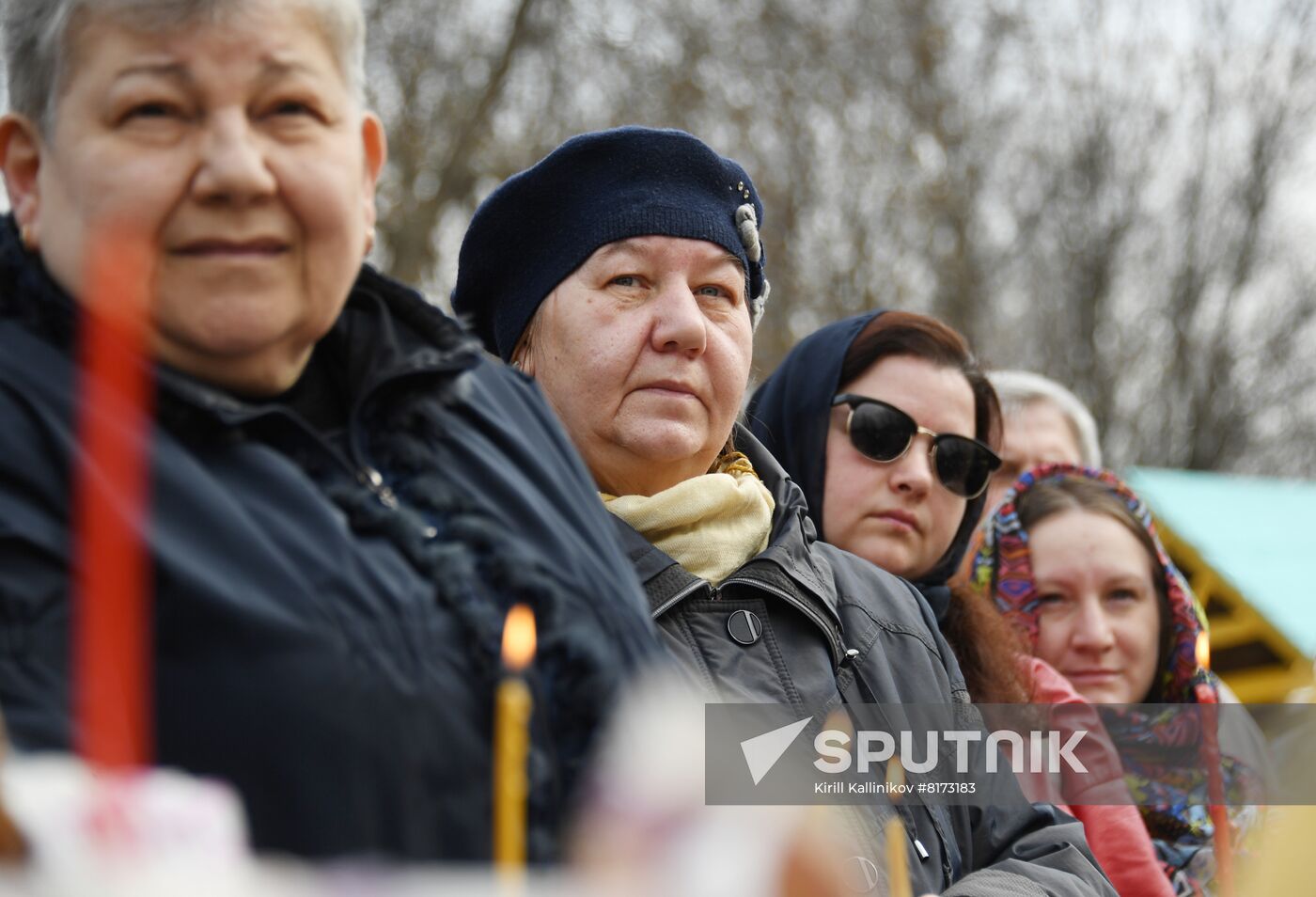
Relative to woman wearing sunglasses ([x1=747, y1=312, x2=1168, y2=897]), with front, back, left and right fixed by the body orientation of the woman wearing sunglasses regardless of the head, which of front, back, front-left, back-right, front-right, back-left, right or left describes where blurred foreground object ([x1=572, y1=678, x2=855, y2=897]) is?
front-right

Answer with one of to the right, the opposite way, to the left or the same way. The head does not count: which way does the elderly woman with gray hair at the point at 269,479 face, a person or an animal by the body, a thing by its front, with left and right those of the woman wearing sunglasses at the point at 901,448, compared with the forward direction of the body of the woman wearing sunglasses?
the same way

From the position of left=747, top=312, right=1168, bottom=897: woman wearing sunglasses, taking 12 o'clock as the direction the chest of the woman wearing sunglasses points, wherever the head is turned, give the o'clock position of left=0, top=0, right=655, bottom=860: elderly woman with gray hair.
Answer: The elderly woman with gray hair is roughly at 2 o'clock from the woman wearing sunglasses.

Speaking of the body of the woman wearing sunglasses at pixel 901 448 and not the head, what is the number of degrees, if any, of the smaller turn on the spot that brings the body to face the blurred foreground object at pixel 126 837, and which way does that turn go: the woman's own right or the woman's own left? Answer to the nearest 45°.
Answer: approximately 45° to the woman's own right

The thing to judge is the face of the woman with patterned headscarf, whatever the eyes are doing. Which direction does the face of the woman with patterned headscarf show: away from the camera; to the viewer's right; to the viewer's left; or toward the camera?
toward the camera

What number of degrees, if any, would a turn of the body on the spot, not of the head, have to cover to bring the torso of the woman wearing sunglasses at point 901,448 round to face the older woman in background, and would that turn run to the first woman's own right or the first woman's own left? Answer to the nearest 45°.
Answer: approximately 135° to the first woman's own left

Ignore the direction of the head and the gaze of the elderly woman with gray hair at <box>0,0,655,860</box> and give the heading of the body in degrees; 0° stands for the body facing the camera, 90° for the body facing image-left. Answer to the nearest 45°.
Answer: approximately 315°

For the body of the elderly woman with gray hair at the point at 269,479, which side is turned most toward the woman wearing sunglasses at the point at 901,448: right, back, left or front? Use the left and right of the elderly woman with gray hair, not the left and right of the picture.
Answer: left

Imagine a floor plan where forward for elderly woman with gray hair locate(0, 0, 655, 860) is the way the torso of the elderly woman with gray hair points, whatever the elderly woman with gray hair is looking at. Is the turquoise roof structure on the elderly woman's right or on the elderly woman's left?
on the elderly woman's left

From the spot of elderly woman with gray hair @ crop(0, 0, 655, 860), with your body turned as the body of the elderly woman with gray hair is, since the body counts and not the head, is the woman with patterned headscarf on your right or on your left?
on your left

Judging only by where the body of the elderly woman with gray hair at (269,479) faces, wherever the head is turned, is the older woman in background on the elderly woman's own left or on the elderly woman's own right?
on the elderly woman's own left

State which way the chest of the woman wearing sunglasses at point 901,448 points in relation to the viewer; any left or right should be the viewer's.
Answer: facing the viewer and to the right of the viewer

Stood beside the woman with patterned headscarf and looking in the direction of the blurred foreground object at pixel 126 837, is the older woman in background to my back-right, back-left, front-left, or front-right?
back-right

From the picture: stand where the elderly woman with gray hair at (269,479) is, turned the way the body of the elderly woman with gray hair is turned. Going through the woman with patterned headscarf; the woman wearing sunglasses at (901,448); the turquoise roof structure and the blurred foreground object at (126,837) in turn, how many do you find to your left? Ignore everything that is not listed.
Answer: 3
